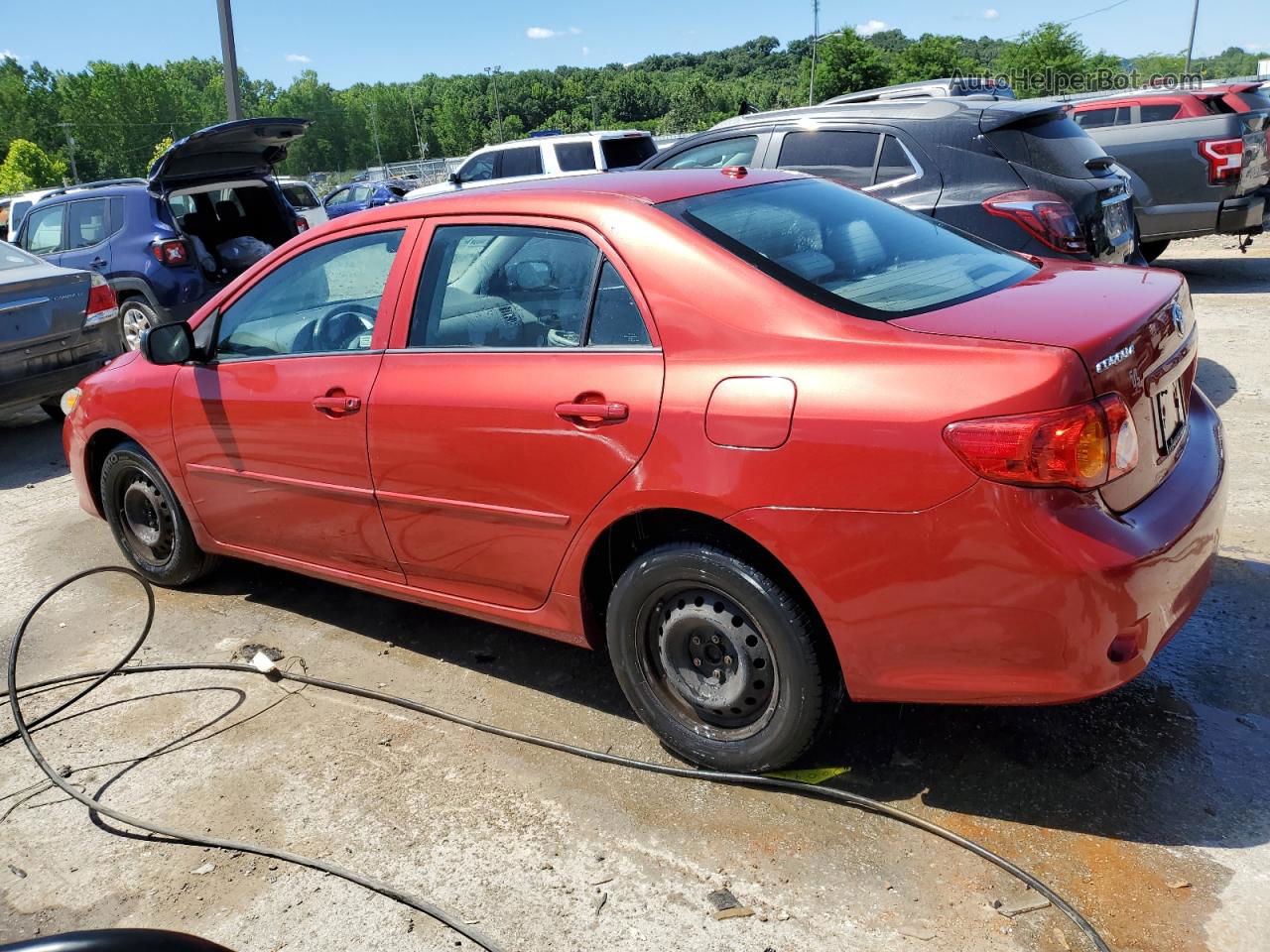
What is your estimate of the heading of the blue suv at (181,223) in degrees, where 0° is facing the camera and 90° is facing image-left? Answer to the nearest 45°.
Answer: approximately 135°

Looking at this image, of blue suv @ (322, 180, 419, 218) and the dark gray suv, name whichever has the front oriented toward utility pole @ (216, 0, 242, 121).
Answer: the dark gray suv

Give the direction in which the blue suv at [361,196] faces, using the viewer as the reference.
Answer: facing away from the viewer and to the left of the viewer

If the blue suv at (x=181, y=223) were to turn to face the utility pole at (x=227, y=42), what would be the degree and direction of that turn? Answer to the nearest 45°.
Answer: approximately 45° to its right

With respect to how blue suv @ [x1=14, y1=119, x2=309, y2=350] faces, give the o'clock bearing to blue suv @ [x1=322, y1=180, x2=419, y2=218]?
blue suv @ [x1=322, y1=180, x2=419, y2=218] is roughly at 2 o'clock from blue suv @ [x1=14, y1=119, x2=309, y2=350].

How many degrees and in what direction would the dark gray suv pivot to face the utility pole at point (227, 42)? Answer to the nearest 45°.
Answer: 0° — it already faces it

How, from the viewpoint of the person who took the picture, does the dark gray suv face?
facing away from the viewer and to the left of the viewer

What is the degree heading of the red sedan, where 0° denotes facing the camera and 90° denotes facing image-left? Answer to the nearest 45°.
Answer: approximately 135°
